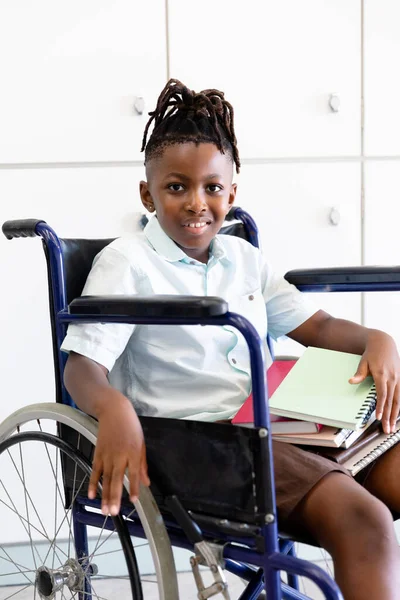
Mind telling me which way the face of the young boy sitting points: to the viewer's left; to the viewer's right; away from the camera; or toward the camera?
toward the camera

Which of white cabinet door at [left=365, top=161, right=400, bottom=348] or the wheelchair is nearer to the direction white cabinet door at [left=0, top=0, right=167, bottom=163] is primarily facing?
the wheelchair

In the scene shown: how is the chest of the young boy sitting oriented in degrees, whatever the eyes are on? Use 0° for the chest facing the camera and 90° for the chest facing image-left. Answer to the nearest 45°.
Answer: approximately 315°

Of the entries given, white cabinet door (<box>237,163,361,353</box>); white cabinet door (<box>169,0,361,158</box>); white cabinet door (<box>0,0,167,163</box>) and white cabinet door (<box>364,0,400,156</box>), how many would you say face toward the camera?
4

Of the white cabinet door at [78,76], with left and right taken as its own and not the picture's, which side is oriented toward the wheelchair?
front

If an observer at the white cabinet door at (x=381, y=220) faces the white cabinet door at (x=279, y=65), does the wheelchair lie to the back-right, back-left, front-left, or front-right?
front-left

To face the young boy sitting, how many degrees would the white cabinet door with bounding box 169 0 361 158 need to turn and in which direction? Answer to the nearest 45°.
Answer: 0° — it already faces them

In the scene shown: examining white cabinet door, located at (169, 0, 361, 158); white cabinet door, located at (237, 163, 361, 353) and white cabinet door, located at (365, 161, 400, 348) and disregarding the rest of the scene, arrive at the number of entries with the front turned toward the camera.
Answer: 3

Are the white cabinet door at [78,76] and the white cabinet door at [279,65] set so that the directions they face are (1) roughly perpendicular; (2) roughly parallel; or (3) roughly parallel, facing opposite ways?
roughly parallel

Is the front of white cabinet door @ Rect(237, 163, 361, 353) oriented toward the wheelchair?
yes

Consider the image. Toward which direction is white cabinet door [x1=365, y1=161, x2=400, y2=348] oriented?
toward the camera

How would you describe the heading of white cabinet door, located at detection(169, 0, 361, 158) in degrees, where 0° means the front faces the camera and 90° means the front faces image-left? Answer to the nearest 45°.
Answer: approximately 0°

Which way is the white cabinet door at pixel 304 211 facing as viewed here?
toward the camera
